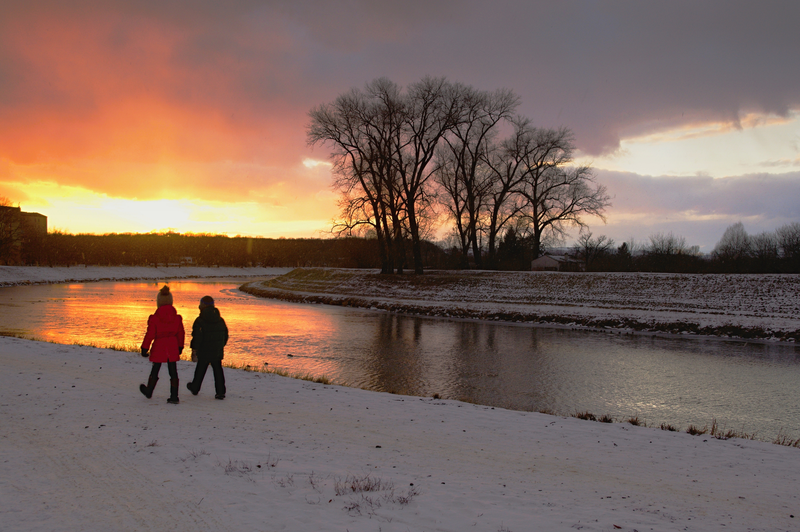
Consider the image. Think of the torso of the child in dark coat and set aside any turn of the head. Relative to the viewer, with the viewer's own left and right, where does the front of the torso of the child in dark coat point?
facing away from the viewer and to the left of the viewer

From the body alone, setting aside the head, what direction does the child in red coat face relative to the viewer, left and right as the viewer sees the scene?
facing away from the viewer and to the left of the viewer

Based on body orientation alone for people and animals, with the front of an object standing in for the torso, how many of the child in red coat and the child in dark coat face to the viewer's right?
0

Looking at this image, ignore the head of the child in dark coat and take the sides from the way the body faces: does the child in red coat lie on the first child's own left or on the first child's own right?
on the first child's own left

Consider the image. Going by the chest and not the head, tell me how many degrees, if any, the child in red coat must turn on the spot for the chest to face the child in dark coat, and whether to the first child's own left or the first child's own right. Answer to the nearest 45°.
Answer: approximately 135° to the first child's own right
